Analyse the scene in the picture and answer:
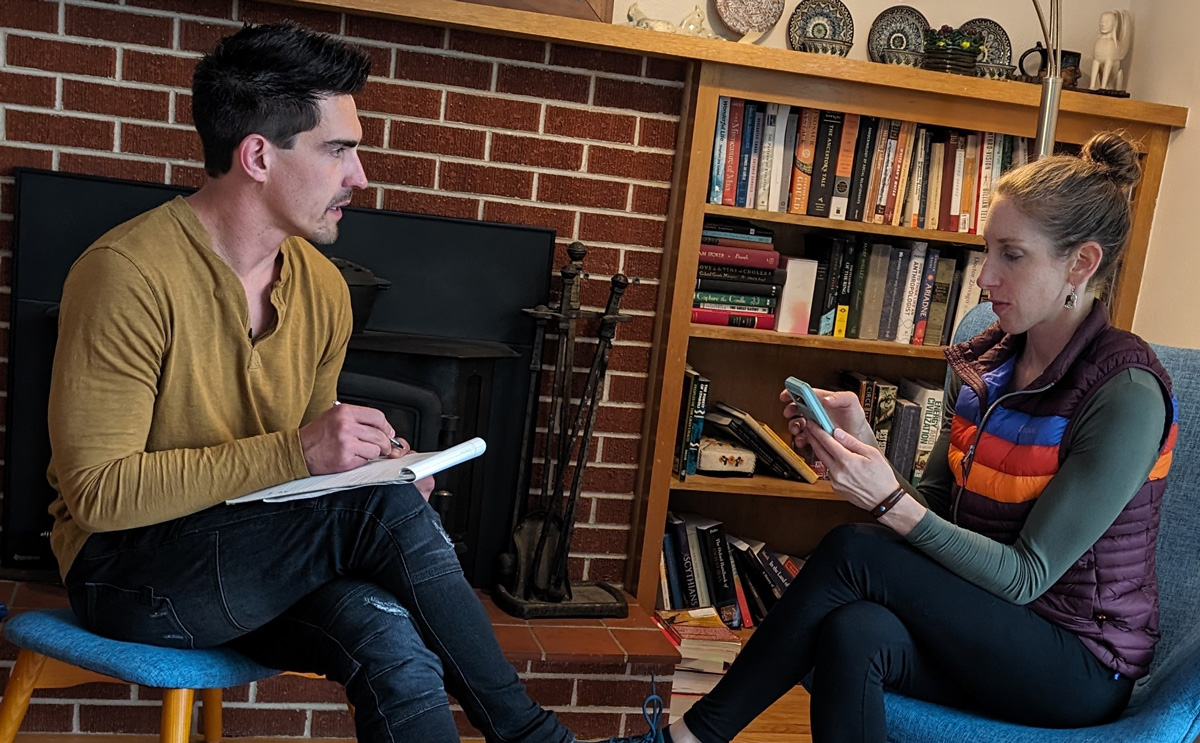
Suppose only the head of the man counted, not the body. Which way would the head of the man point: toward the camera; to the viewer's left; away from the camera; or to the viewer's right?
to the viewer's right

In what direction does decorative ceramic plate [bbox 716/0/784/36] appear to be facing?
toward the camera

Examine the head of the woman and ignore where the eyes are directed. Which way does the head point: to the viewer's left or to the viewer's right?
to the viewer's left

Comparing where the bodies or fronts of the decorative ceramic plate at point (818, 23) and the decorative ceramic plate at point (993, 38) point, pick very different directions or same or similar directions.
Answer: same or similar directions

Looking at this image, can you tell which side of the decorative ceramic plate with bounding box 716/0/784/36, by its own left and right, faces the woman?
front

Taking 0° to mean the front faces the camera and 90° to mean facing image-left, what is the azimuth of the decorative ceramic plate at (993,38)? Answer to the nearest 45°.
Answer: approximately 0°

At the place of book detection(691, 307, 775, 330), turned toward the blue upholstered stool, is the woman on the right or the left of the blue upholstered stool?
left

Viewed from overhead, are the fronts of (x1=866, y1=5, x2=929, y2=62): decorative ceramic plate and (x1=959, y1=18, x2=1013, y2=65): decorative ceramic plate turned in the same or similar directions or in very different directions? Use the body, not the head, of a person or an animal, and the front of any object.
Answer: same or similar directions

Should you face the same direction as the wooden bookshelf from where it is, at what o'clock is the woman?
The woman is roughly at 11 o'clock from the wooden bookshelf.

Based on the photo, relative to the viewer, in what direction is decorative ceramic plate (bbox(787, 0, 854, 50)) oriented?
toward the camera
